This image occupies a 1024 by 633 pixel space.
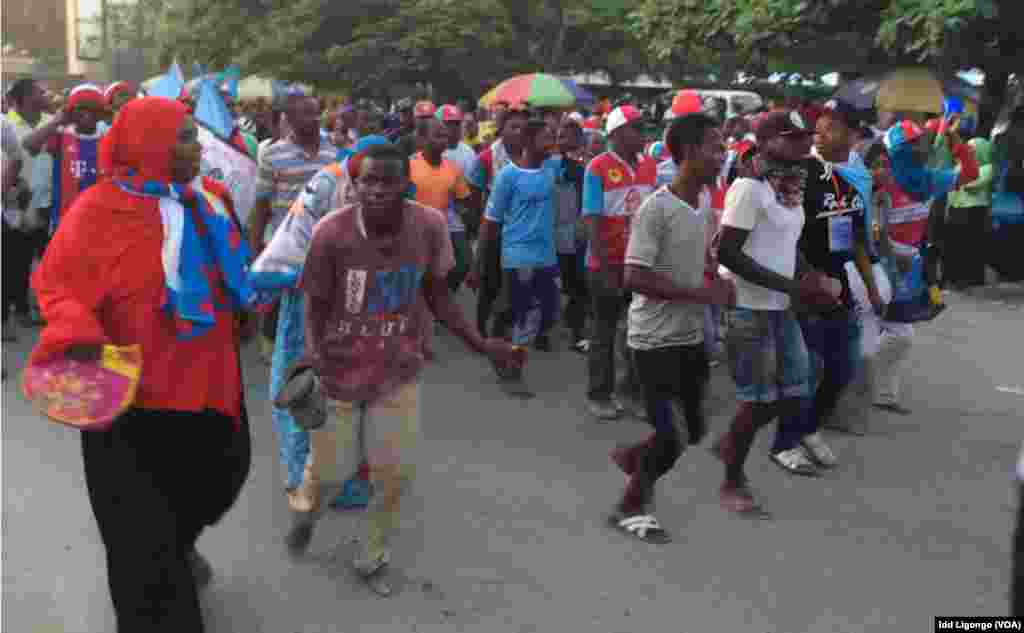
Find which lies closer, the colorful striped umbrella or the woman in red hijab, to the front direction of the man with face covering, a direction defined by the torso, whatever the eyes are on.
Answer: the woman in red hijab

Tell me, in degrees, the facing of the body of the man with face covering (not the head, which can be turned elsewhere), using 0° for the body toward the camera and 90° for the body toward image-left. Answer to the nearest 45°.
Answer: approximately 315°

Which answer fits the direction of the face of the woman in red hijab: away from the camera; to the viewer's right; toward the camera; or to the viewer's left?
to the viewer's right

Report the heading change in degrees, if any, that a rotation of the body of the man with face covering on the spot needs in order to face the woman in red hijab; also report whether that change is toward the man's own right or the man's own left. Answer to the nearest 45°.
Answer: approximately 90° to the man's own right

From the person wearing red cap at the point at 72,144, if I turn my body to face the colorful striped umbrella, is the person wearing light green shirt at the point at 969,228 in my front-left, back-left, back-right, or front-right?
front-right

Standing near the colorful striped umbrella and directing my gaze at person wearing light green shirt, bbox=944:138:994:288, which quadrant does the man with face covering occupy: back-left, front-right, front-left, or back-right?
front-right

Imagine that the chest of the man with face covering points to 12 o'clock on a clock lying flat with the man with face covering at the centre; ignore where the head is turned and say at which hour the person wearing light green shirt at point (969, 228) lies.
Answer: The person wearing light green shirt is roughly at 8 o'clock from the man with face covering.

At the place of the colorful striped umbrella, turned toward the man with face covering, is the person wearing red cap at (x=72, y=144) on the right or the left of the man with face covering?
right
